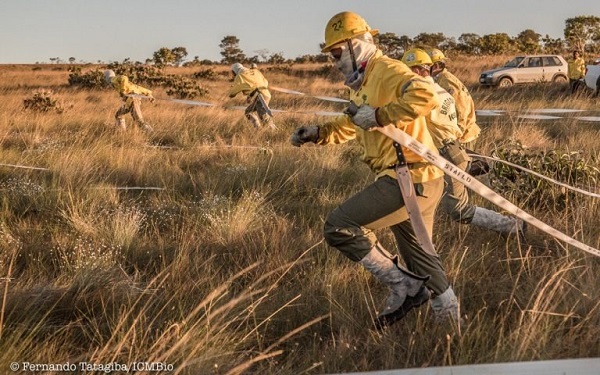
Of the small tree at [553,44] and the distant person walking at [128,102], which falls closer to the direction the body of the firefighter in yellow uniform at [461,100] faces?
the distant person walking

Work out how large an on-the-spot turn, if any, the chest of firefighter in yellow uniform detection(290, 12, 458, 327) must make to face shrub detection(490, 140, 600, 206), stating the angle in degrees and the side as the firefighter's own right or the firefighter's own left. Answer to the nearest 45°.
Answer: approximately 135° to the firefighter's own right

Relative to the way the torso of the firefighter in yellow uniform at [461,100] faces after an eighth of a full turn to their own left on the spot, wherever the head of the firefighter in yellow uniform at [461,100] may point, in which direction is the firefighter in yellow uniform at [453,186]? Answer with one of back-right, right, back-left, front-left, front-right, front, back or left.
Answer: front-left

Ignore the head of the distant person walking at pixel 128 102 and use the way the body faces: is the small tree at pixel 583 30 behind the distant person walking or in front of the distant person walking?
behind

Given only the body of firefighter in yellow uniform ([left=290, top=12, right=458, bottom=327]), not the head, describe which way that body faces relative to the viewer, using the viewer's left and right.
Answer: facing to the left of the viewer

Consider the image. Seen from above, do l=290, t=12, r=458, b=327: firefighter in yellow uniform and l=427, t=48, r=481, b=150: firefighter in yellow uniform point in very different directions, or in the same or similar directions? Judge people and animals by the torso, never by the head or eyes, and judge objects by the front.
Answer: same or similar directions

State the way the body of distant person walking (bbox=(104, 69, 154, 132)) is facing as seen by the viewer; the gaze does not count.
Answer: to the viewer's left

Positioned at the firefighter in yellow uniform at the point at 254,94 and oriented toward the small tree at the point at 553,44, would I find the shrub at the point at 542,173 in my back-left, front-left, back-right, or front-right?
back-right

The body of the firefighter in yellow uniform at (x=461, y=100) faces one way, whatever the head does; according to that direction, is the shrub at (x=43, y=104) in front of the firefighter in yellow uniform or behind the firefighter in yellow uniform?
in front

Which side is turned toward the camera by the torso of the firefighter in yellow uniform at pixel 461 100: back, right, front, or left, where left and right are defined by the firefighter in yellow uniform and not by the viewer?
left

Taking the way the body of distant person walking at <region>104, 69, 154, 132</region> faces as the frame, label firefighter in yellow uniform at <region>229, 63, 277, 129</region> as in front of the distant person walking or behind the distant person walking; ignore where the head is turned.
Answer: behind

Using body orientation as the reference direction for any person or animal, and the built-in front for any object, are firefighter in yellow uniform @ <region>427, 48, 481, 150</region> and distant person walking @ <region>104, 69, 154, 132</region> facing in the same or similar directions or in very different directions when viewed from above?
same or similar directions

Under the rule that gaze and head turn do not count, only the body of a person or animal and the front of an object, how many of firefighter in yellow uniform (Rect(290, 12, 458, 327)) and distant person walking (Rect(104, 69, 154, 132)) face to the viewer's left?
2

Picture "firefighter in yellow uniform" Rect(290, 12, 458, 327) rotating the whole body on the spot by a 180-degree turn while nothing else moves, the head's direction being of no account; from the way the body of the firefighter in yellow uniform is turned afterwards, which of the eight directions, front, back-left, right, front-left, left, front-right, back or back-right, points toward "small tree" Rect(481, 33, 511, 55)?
left

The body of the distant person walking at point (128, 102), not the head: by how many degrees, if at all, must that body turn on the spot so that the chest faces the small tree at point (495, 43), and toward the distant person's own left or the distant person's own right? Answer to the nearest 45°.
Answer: approximately 135° to the distant person's own right

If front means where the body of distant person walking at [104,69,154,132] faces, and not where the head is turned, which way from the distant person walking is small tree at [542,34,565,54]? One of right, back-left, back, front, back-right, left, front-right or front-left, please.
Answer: back-right

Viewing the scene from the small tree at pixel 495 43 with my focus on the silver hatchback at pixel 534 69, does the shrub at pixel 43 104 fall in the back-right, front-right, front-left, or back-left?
front-right

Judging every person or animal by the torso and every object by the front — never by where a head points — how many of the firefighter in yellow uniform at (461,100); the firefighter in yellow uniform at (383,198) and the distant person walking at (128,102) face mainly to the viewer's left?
3
